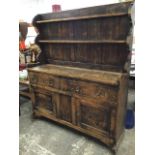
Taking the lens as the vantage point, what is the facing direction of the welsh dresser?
facing the viewer and to the left of the viewer
